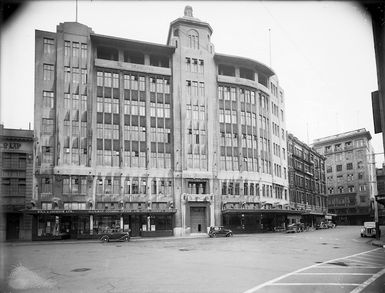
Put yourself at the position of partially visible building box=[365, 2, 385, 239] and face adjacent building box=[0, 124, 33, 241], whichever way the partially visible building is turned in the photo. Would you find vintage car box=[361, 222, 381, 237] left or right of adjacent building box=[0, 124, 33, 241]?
right

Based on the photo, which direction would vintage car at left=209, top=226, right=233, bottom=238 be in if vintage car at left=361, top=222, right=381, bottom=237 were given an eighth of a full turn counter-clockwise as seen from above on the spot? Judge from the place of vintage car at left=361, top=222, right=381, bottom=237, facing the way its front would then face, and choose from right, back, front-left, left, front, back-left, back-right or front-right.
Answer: back-right

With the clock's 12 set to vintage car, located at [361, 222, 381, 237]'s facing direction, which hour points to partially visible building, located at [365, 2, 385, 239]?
The partially visible building is roughly at 12 o'clock from the vintage car.

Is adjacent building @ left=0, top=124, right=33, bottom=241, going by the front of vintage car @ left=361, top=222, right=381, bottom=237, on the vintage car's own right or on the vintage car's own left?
on the vintage car's own right

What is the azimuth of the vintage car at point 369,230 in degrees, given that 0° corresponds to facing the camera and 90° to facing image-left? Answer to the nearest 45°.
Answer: approximately 0°
